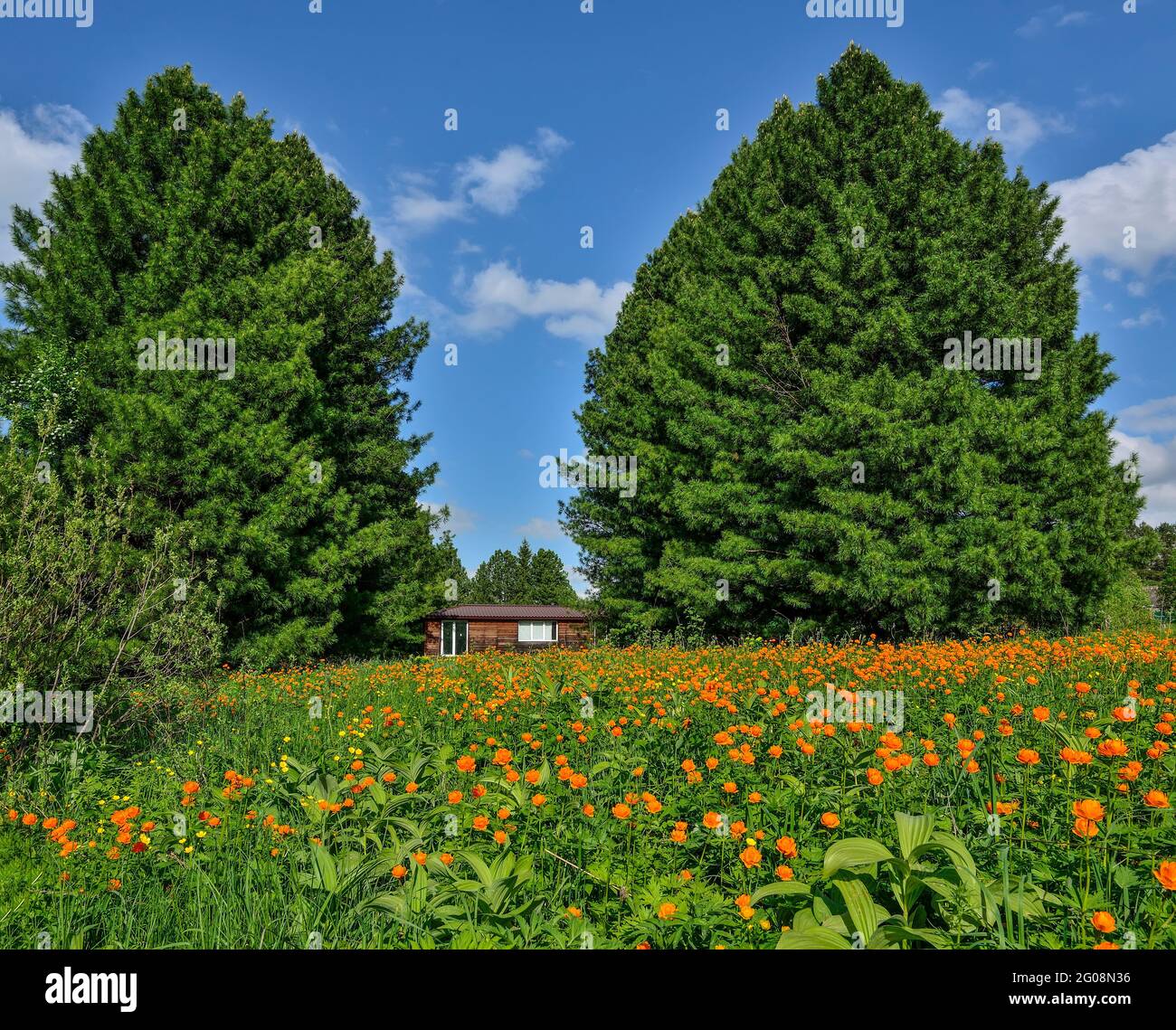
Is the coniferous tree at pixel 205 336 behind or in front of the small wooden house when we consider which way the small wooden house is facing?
in front

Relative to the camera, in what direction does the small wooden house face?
facing the viewer
